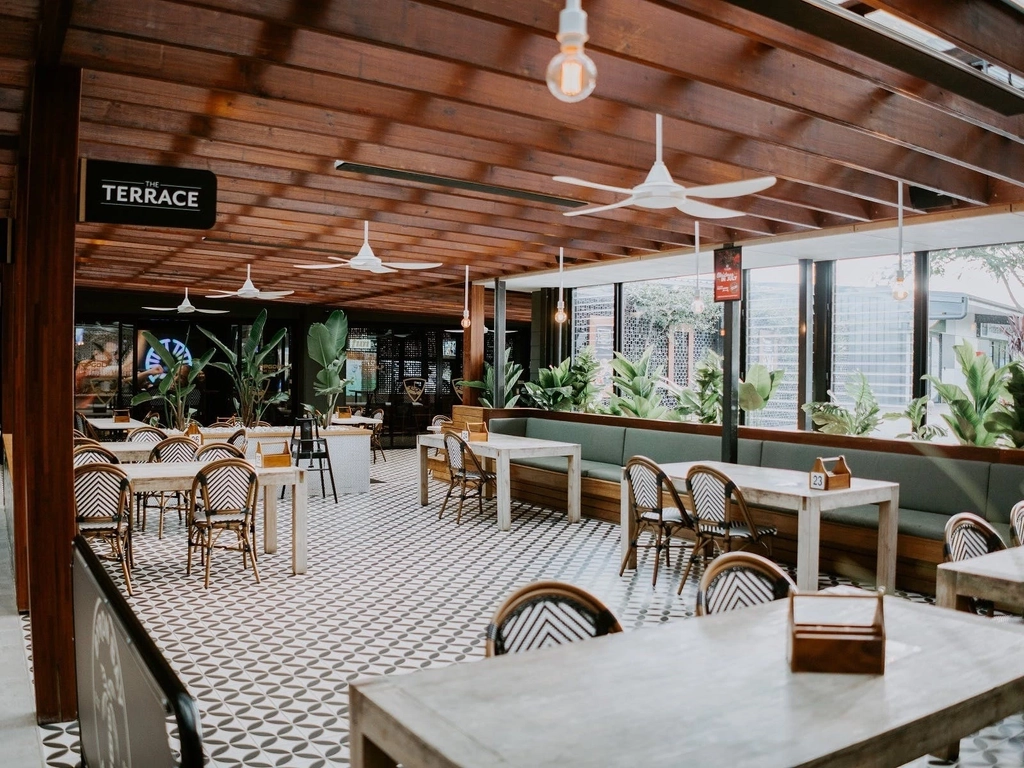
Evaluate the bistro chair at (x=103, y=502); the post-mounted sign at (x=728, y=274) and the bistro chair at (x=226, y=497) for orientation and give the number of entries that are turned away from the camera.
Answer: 2

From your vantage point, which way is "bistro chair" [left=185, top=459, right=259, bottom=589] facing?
away from the camera

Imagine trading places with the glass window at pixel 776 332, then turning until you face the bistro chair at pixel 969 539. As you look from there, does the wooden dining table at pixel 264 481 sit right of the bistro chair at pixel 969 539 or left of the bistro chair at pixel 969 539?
right

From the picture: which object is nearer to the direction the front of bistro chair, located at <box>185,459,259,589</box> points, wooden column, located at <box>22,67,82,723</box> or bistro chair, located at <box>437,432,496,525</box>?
the bistro chair

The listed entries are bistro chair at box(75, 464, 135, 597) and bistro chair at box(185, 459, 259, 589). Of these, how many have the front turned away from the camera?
2

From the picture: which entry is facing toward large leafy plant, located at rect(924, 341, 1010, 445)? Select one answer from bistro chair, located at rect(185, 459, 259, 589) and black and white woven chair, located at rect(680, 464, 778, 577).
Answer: the black and white woven chair

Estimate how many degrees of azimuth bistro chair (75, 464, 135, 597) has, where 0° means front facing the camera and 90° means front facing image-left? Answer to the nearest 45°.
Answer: approximately 180°

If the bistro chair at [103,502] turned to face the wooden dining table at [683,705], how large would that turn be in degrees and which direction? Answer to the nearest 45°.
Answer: approximately 180°

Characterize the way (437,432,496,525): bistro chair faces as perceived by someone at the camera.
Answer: facing away from the viewer and to the right of the viewer

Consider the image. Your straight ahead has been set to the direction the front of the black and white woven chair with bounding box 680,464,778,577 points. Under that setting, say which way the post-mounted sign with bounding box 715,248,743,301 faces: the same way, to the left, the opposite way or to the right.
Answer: the opposite way

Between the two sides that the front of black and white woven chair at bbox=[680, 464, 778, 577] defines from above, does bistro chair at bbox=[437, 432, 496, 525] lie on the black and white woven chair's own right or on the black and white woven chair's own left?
on the black and white woven chair's own left

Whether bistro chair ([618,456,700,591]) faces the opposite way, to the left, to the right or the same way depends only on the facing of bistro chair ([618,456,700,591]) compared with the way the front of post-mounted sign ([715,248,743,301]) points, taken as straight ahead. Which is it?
the opposite way
